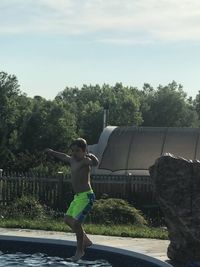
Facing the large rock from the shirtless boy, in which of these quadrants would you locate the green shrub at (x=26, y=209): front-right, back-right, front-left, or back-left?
back-left

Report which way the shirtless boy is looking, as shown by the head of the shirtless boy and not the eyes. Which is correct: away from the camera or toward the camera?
toward the camera

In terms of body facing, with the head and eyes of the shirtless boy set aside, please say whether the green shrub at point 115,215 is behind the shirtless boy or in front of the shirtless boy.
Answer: behind

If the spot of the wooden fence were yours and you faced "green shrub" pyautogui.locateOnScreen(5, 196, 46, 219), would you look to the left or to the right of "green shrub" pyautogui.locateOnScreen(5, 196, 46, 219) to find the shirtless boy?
left

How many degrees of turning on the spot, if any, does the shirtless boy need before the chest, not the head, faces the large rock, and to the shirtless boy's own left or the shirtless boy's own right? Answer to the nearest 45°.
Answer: approximately 135° to the shirtless boy's own left

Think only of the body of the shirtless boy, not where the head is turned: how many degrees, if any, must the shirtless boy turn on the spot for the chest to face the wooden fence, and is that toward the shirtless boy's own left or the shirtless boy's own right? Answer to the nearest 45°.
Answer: approximately 135° to the shirtless boy's own right

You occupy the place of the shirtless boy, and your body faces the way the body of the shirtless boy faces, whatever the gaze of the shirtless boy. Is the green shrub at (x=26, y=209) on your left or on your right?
on your right

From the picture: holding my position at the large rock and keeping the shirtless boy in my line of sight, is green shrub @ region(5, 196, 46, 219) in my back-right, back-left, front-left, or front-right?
front-right

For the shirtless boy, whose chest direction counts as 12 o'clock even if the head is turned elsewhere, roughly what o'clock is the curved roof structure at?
The curved roof structure is roughly at 5 o'clock from the shirtless boy.

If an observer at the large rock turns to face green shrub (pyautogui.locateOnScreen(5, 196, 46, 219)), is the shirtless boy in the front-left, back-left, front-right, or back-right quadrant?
front-left
